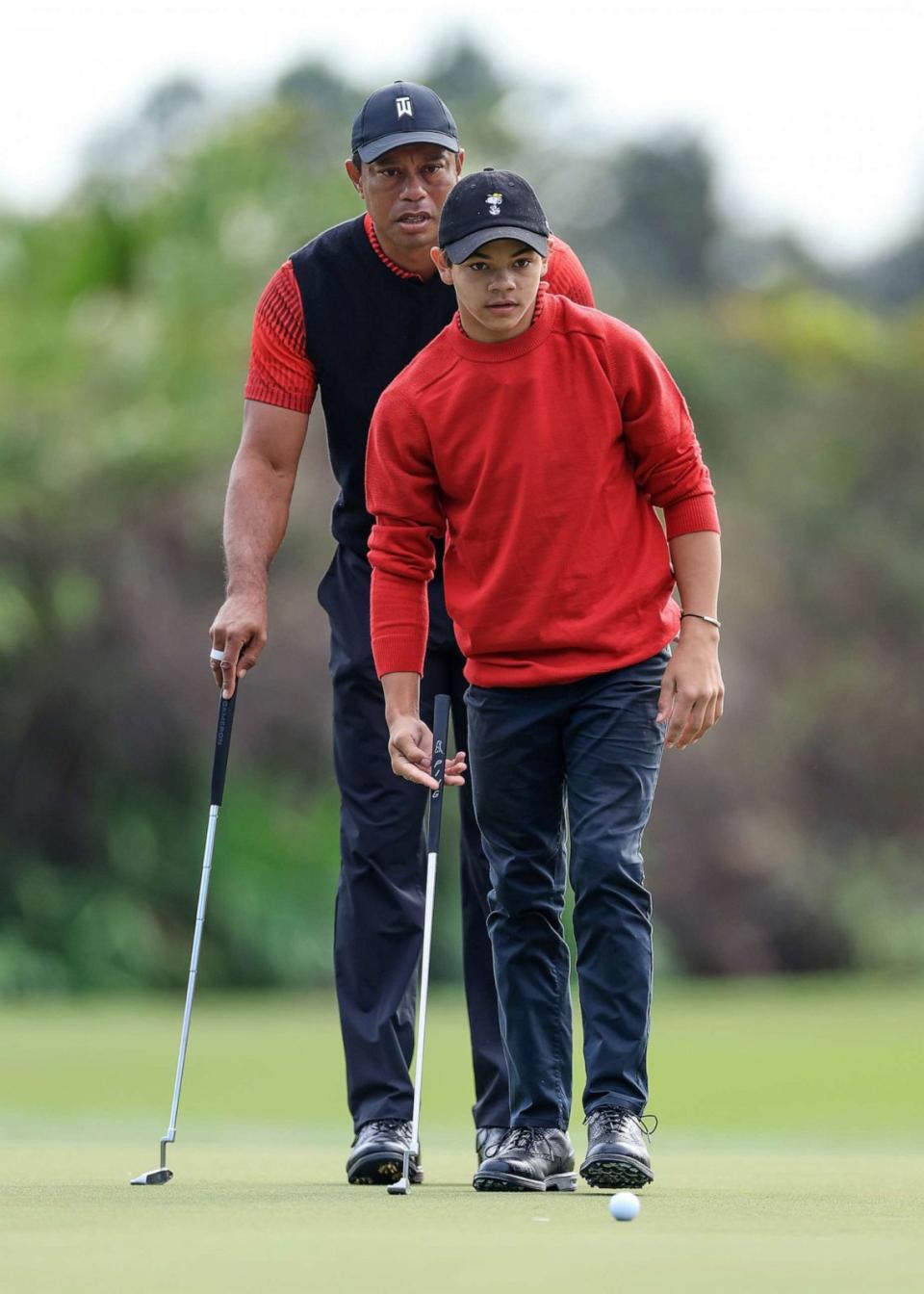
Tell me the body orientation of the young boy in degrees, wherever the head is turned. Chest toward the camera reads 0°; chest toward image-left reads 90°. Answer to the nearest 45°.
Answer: approximately 0°

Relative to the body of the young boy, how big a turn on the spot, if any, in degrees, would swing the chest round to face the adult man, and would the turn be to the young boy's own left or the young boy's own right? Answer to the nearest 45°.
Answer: approximately 135° to the young boy's own right

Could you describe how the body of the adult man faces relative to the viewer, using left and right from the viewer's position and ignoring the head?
facing the viewer

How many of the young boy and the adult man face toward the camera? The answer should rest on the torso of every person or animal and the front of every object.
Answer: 2
